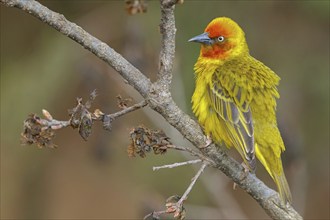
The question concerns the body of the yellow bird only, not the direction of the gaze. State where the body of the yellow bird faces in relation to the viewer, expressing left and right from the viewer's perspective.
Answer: facing away from the viewer and to the left of the viewer
